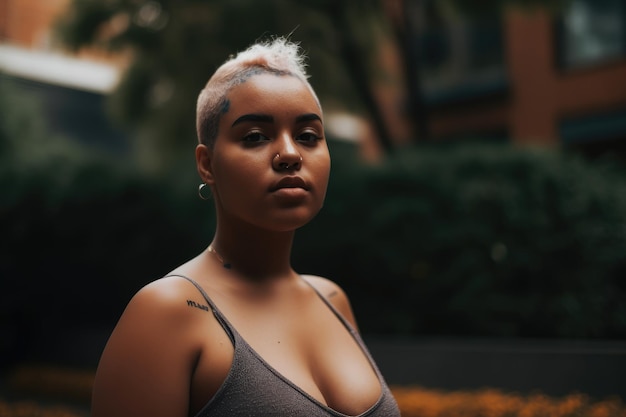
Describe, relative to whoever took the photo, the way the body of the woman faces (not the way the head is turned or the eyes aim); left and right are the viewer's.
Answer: facing the viewer and to the right of the viewer
